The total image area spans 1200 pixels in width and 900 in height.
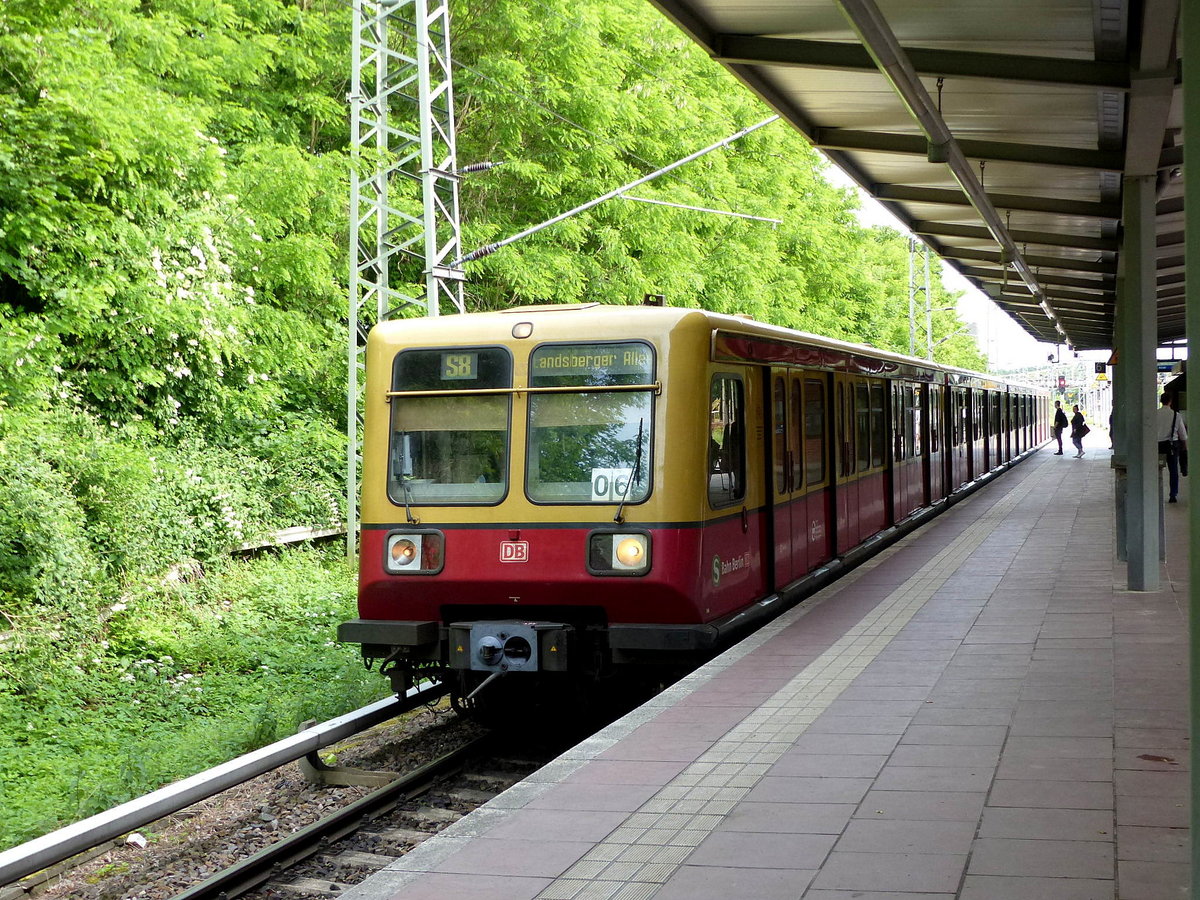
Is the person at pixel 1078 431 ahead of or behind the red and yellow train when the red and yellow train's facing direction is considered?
behind

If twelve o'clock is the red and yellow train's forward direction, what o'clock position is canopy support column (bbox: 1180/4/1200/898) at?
The canopy support column is roughly at 10 o'clock from the red and yellow train.

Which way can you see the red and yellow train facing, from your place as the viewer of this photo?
facing the viewer and to the left of the viewer
